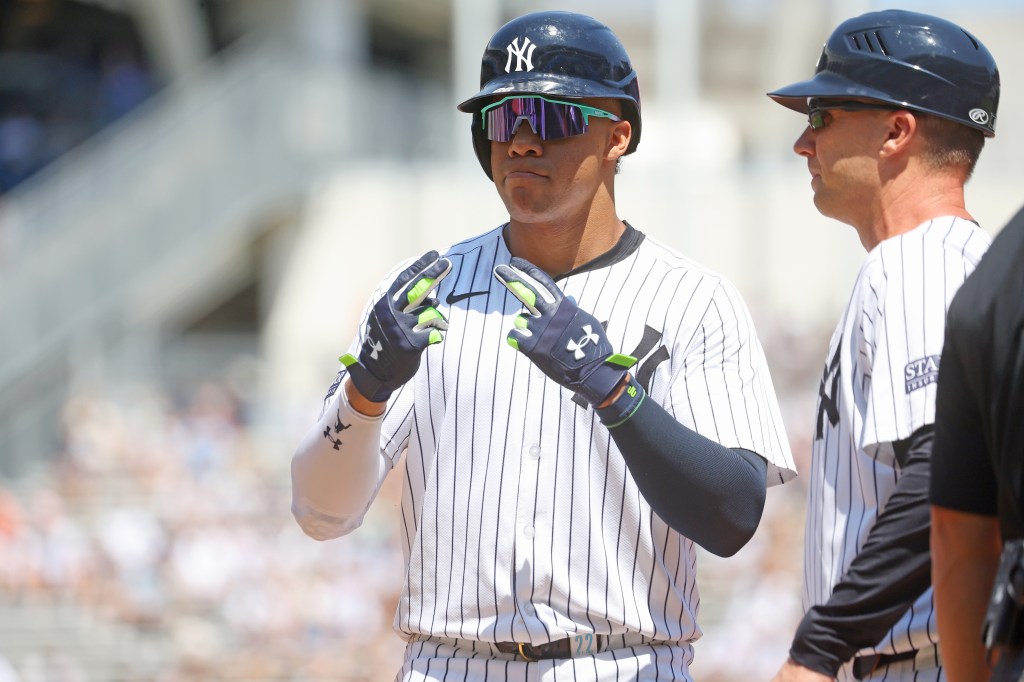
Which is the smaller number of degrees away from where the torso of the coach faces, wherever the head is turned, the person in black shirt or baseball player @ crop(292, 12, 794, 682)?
the baseball player

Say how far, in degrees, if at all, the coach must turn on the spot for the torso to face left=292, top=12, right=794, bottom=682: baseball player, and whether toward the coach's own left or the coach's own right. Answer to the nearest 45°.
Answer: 0° — they already face them

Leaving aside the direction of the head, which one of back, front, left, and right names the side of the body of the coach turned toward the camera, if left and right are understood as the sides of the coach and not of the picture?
left

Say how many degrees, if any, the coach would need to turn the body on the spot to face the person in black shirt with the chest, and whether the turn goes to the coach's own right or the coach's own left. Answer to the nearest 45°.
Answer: approximately 90° to the coach's own left
